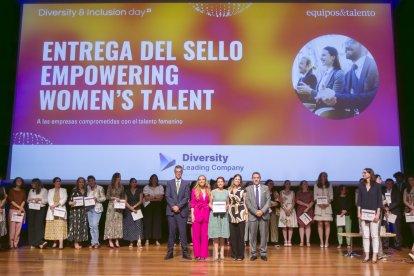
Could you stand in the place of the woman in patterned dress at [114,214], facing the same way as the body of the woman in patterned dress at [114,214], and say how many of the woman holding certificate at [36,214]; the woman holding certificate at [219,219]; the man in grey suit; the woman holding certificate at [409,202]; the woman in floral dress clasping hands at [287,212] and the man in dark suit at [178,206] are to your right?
1

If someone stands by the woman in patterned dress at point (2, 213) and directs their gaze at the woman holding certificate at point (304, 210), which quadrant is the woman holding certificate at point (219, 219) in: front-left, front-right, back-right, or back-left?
front-right

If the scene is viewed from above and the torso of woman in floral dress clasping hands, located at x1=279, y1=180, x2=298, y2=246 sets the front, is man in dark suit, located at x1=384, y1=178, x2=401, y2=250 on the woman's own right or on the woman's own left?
on the woman's own left

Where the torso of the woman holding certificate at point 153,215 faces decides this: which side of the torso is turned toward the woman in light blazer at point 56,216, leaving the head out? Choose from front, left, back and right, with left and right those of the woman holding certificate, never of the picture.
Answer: right

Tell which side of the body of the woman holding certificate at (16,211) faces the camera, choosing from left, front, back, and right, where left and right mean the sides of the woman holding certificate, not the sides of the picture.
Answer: front

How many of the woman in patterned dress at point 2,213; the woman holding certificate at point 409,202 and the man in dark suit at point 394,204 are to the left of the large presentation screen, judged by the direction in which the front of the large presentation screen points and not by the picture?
2

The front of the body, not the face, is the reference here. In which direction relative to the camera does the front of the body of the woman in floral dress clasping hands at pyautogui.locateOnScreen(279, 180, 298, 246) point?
toward the camera

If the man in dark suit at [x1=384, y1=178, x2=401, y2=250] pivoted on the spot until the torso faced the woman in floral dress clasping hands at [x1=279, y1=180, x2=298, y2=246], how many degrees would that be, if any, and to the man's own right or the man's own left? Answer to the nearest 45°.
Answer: approximately 45° to the man's own right

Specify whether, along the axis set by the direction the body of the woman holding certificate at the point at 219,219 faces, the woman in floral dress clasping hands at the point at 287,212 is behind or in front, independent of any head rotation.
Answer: behind

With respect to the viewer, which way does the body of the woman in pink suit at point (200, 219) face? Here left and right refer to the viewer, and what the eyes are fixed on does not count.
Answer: facing the viewer

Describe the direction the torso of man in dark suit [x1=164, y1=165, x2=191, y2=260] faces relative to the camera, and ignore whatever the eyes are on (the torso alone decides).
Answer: toward the camera
